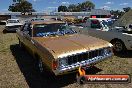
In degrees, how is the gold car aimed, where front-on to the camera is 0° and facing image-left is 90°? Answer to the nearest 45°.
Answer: approximately 315°

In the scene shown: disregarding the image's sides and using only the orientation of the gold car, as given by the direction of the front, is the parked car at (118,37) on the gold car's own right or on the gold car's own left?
on the gold car's own left
